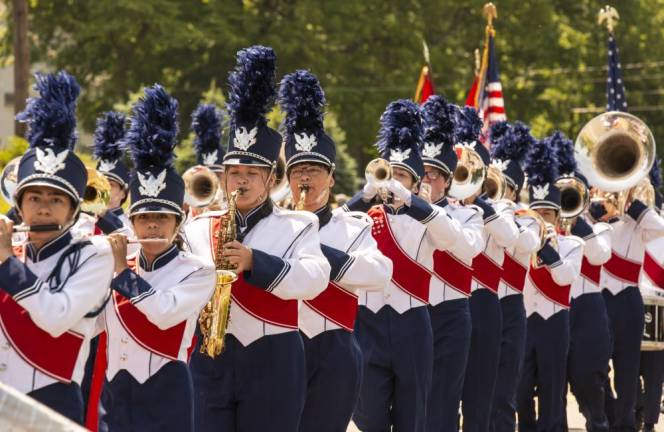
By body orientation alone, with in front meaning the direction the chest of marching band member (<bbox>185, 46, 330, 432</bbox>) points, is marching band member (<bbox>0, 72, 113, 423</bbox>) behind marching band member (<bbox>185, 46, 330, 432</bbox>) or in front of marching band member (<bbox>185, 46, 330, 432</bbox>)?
in front

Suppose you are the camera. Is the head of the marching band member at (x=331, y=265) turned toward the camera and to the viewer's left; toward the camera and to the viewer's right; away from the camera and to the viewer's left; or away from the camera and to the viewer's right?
toward the camera and to the viewer's left

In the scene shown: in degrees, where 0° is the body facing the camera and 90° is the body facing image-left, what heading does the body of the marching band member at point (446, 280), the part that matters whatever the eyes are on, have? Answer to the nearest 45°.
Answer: approximately 45°

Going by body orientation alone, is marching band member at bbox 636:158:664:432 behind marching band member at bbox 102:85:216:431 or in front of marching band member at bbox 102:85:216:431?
behind

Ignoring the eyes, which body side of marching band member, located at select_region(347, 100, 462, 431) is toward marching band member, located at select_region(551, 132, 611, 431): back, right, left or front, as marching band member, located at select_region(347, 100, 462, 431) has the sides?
back

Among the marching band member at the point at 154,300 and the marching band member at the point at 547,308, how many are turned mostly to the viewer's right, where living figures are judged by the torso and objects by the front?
0

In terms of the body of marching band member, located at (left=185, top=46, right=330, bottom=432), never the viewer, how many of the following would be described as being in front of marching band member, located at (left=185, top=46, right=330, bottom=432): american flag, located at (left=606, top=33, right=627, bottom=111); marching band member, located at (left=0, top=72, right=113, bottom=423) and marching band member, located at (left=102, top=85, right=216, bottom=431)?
2

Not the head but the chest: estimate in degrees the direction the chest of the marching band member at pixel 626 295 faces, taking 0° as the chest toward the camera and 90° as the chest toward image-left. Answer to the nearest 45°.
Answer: approximately 45°
